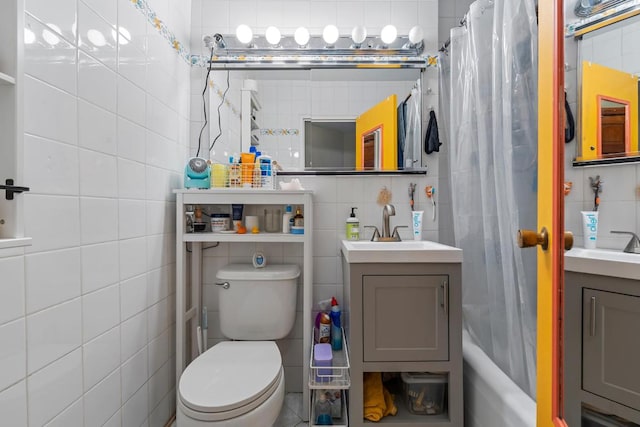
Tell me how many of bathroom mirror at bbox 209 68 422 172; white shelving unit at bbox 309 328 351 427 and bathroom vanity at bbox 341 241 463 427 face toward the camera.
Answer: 3

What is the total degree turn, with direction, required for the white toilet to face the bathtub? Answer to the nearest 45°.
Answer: approximately 90° to its left

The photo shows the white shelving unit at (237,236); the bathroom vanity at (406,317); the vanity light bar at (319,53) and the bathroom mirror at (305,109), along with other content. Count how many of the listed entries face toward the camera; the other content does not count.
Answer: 4

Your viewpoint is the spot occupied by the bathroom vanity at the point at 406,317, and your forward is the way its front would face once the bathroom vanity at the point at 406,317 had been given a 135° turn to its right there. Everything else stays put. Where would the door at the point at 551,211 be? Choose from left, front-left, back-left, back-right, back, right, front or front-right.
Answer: back

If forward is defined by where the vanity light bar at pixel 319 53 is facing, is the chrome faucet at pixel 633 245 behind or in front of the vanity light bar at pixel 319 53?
in front

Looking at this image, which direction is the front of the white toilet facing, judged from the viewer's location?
facing the viewer and to the left of the viewer

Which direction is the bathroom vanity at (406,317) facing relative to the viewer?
toward the camera

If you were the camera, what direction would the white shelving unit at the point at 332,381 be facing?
facing the viewer
